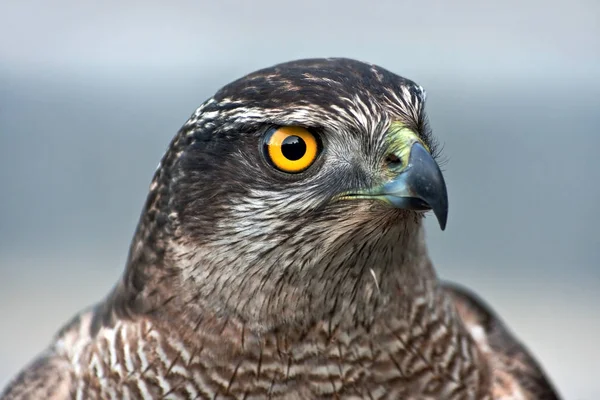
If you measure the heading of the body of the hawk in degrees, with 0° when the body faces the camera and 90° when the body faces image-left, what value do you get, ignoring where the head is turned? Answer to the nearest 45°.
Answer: approximately 315°
